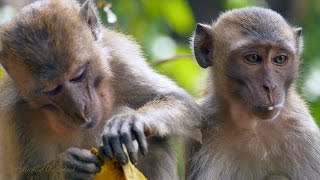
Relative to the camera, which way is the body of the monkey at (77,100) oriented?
toward the camera
